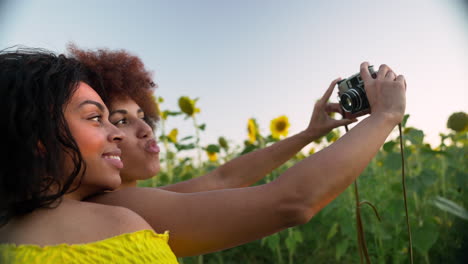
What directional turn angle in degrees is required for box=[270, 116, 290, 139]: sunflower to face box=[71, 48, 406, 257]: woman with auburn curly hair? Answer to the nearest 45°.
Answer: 0° — it already faces them

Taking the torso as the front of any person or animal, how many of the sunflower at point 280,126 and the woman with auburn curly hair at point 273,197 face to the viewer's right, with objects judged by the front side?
1

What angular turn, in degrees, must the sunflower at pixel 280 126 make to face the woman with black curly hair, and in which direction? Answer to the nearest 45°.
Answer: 0° — it already faces them

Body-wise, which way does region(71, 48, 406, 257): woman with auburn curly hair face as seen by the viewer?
to the viewer's right

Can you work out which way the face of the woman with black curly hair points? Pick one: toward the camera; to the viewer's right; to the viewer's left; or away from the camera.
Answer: to the viewer's right

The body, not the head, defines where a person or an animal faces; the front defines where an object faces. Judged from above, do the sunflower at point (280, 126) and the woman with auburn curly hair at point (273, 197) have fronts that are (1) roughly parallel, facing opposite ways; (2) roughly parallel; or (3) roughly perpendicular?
roughly perpendicular
